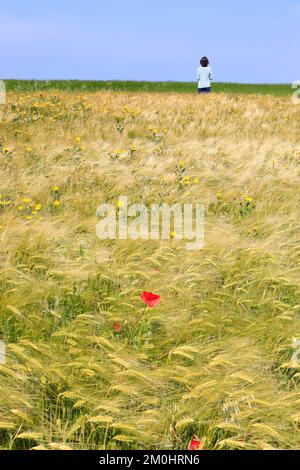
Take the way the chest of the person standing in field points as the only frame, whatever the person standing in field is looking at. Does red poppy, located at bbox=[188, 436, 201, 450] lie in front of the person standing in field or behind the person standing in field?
behind

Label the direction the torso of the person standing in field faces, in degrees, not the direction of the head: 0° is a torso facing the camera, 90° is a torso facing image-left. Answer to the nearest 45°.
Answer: approximately 180°

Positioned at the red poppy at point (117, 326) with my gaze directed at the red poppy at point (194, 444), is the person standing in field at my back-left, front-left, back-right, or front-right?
back-left

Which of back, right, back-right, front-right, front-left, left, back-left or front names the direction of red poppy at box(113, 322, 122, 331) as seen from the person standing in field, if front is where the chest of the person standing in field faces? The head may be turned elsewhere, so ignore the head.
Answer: back

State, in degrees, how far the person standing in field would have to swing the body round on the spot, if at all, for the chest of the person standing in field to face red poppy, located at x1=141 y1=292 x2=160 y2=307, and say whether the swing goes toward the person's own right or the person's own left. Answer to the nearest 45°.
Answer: approximately 180°

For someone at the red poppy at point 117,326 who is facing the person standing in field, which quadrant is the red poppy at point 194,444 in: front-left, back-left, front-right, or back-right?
back-right
